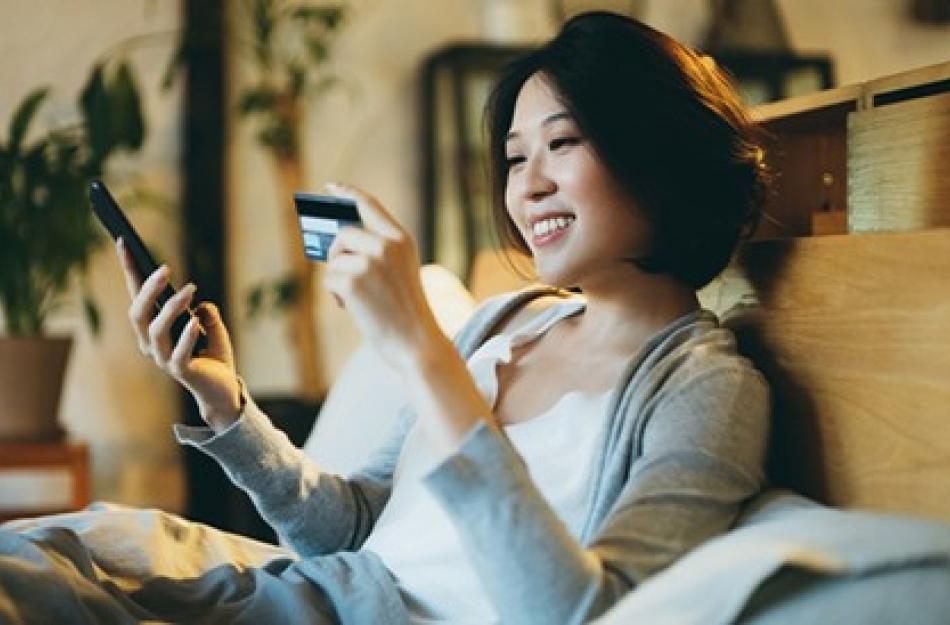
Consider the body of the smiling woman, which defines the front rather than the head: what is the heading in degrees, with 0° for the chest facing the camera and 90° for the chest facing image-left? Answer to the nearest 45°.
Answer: approximately 45°

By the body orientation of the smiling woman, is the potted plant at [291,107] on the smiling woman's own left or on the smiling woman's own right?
on the smiling woman's own right

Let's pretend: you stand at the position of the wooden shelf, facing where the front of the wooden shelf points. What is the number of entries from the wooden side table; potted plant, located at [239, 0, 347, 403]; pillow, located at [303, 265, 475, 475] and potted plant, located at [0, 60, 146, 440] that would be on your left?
0

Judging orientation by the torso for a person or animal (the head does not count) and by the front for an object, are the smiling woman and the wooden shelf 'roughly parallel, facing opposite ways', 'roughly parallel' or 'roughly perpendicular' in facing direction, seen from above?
roughly parallel

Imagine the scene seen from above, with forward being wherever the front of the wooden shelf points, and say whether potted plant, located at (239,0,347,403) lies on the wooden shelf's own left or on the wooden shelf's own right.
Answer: on the wooden shelf's own right

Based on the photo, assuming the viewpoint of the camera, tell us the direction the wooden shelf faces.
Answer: facing the viewer and to the left of the viewer

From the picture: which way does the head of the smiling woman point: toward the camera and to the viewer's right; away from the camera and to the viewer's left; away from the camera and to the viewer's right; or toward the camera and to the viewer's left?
toward the camera and to the viewer's left

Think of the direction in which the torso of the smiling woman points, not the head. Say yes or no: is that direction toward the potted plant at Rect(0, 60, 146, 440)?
no

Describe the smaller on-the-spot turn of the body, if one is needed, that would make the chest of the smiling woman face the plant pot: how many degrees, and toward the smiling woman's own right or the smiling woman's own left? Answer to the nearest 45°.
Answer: approximately 90° to the smiling woman's own right

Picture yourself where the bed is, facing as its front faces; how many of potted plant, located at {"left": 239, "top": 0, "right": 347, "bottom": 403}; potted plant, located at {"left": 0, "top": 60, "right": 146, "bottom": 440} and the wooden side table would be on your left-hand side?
0

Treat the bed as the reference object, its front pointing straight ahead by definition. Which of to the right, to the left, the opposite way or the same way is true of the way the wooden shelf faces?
the same way

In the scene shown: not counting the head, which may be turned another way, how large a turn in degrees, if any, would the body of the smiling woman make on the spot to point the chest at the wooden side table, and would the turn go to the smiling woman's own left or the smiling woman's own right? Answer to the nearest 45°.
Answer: approximately 90° to the smiling woman's own right

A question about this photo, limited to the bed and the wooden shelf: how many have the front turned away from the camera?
0

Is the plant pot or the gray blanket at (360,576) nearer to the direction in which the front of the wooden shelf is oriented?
the gray blanket

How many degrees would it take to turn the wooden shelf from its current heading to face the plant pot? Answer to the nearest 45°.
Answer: approximately 90° to its right
